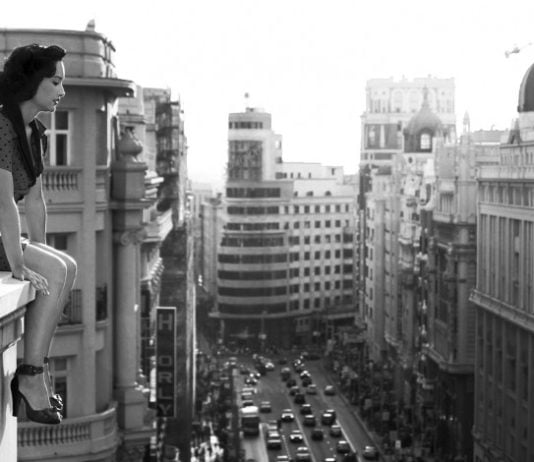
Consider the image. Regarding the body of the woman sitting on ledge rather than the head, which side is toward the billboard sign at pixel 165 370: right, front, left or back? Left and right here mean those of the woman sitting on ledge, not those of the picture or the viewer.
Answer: left

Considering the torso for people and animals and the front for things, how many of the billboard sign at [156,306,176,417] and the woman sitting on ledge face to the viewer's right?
1

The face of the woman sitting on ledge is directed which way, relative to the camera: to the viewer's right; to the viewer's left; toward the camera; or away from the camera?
to the viewer's right

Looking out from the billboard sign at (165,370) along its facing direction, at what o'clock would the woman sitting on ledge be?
The woman sitting on ledge is roughly at 12 o'clock from the billboard sign.

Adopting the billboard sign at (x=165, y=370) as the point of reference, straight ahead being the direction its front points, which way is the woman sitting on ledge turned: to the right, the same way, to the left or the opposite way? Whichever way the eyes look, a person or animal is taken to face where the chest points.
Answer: to the left

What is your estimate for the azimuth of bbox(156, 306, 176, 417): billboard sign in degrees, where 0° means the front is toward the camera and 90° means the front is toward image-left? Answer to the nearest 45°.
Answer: approximately 0°

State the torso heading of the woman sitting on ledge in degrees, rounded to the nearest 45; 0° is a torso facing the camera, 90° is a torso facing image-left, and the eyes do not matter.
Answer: approximately 270°
